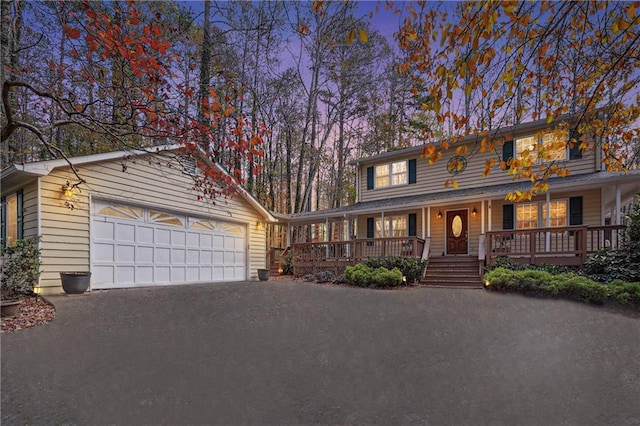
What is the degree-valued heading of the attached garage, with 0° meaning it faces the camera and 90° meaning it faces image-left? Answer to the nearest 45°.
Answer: approximately 315°

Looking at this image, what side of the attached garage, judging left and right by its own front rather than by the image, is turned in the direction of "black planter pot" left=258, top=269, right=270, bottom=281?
left
